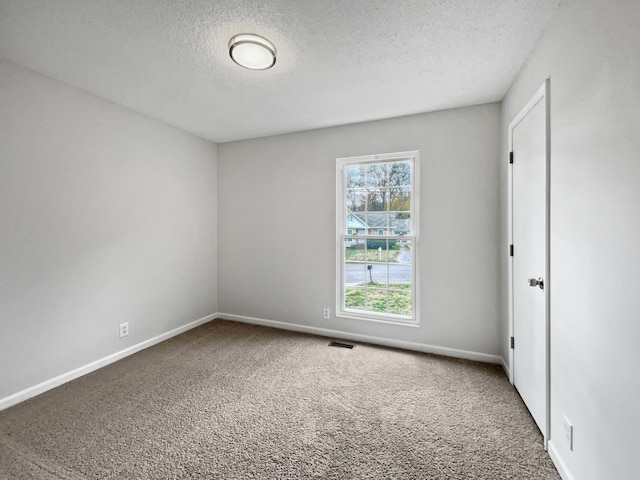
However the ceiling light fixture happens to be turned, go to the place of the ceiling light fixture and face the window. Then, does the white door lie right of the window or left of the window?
right

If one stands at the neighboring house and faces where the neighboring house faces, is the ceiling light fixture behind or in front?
in front

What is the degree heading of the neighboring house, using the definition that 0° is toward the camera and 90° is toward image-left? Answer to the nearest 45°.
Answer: approximately 0°
